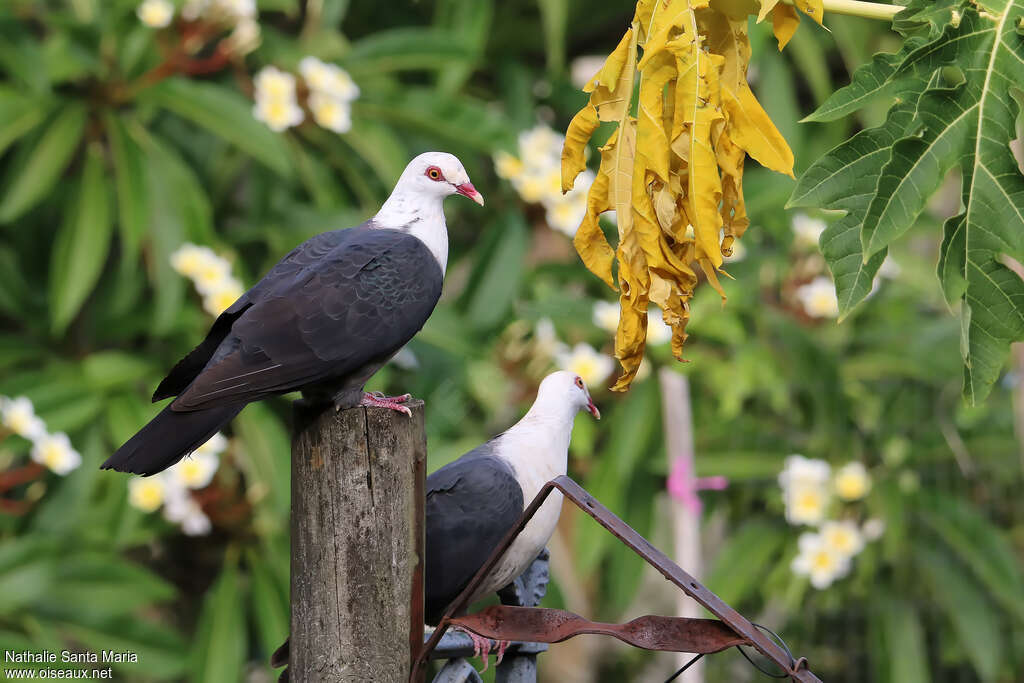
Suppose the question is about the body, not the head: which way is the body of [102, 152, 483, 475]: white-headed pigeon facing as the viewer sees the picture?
to the viewer's right

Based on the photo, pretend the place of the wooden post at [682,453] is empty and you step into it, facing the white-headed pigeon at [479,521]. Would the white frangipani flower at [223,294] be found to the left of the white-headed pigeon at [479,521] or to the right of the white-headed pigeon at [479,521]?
right

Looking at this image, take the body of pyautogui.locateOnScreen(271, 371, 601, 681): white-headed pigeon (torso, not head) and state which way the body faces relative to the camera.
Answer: to the viewer's right

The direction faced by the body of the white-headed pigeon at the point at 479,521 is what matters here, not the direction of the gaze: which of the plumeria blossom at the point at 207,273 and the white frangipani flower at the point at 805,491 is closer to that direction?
the white frangipani flower

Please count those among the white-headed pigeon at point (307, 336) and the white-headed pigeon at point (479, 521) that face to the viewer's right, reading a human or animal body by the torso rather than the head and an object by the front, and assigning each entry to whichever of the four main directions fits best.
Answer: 2
